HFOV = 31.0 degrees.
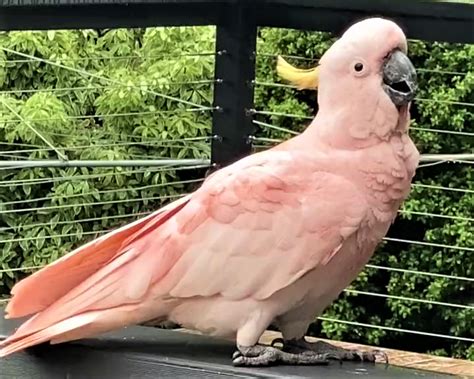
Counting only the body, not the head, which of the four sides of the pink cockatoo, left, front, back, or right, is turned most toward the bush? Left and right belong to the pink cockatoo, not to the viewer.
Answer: left

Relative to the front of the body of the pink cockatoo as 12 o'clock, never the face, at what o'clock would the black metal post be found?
The black metal post is roughly at 9 o'clock from the pink cockatoo.

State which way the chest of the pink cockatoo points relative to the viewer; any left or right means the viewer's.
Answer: facing to the right of the viewer

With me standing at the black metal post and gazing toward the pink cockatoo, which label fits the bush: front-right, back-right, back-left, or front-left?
back-right
